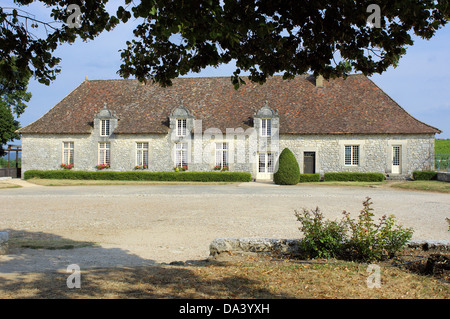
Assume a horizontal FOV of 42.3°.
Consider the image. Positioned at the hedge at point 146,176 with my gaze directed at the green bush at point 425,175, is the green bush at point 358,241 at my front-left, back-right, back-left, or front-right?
front-right

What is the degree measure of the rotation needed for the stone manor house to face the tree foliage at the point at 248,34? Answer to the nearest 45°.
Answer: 0° — it already faces it

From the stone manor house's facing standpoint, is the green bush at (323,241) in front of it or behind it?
in front

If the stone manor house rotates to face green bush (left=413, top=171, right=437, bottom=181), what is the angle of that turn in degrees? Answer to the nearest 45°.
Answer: approximately 90° to its left

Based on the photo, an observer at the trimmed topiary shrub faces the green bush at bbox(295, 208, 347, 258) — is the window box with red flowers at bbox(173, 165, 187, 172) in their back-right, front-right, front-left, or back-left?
back-right

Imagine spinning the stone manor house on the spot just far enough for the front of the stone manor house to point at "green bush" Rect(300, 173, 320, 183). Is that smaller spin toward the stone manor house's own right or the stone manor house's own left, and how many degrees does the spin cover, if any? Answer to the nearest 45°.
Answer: approximately 45° to the stone manor house's own left

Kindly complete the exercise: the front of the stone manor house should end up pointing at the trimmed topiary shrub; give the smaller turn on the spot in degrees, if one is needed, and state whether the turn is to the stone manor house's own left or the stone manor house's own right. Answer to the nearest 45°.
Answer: approximately 45° to the stone manor house's own left

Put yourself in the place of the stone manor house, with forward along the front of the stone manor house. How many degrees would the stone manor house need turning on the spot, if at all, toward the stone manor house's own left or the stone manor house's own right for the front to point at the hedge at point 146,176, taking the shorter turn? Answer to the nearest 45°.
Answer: approximately 90° to the stone manor house's own right

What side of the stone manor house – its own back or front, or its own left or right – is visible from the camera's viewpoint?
front
